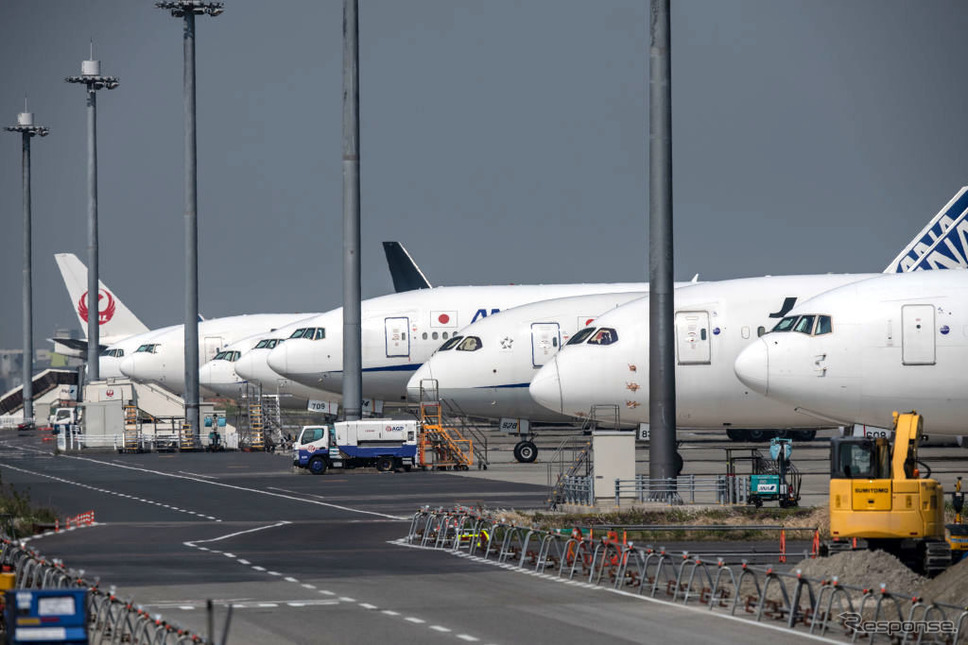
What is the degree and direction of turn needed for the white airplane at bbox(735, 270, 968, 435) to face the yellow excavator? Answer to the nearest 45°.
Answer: approximately 90° to its left

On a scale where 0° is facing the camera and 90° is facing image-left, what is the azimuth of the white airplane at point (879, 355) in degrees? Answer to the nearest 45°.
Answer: approximately 90°

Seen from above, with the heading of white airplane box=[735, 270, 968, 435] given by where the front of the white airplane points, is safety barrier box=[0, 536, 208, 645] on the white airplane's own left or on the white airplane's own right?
on the white airplane's own left

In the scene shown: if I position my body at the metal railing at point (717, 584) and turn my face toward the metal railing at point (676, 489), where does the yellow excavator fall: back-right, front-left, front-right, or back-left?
front-right

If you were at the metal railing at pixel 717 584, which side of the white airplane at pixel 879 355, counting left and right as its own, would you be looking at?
left

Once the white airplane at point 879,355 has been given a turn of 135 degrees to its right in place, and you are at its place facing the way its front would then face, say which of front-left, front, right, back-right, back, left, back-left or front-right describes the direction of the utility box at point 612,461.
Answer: back-left

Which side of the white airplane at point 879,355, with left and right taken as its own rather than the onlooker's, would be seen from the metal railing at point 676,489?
front

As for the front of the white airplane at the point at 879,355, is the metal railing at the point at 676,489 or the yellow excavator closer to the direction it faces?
the metal railing
